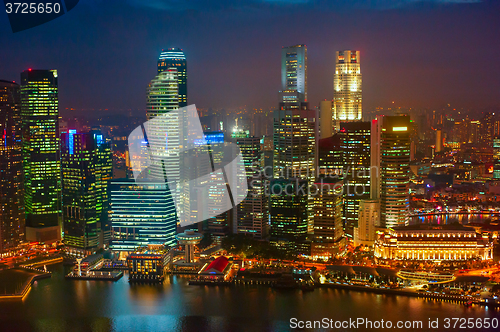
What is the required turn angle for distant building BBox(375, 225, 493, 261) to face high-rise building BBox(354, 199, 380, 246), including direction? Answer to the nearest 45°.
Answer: approximately 90° to its right

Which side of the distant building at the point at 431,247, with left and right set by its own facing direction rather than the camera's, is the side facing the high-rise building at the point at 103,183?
right

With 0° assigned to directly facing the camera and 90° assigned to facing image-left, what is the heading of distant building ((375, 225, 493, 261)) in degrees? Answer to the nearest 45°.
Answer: approximately 0°

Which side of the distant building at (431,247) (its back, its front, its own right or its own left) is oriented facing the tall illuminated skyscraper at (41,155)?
right

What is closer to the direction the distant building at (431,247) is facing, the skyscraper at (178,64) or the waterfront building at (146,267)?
the waterfront building

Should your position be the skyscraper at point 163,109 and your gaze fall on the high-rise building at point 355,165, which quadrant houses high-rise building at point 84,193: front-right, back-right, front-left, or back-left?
back-right

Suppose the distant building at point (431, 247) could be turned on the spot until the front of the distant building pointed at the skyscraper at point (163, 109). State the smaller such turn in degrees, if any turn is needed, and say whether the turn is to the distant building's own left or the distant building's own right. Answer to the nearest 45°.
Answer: approximately 90° to the distant building's own right

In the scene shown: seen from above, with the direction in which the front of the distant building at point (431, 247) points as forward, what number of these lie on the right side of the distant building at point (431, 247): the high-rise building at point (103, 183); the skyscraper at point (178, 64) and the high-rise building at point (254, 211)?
3

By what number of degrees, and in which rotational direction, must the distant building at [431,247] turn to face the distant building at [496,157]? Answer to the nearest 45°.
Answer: approximately 180°

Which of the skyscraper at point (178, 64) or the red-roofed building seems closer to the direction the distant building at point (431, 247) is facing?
the red-roofed building

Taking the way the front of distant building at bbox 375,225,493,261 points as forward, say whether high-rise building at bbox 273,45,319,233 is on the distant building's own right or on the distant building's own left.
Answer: on the distant building's own right

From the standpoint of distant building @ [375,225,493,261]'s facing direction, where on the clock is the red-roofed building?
The red-roofed building is roughly at 2 o'clock from the distant building.

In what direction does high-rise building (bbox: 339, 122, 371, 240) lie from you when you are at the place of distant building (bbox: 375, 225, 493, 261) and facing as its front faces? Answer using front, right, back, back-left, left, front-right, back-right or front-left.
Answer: back-right

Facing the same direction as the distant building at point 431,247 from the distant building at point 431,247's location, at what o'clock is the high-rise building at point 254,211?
The high-rise building is roughly at 3 o'clock from the distant building.

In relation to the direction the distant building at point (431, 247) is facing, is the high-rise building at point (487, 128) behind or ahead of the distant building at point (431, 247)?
behind
